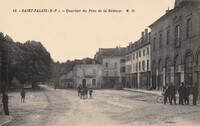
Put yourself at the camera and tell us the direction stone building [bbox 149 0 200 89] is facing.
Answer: facing the viewer and to the left of the viewer
